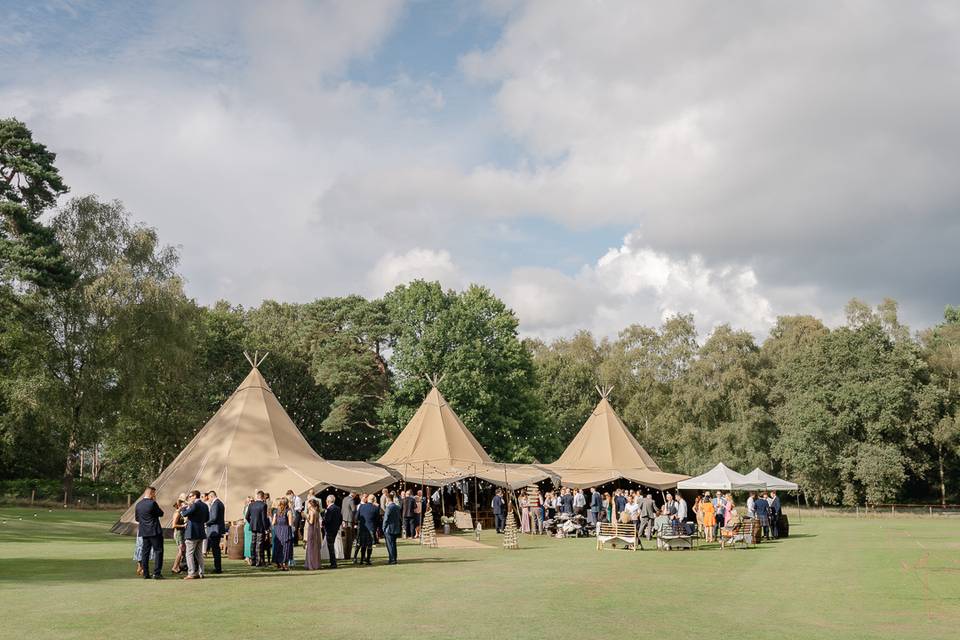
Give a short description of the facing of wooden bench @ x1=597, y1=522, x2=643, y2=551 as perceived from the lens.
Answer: facing away from the viewer

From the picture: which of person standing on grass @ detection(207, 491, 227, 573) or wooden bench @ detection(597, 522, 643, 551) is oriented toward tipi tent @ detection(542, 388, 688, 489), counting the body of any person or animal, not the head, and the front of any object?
the wooden bench

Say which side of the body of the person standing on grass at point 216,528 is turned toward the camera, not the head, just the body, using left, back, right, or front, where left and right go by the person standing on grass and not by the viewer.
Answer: left

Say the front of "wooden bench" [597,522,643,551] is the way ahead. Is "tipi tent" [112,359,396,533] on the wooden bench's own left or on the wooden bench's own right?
on the wooden bench's own left
